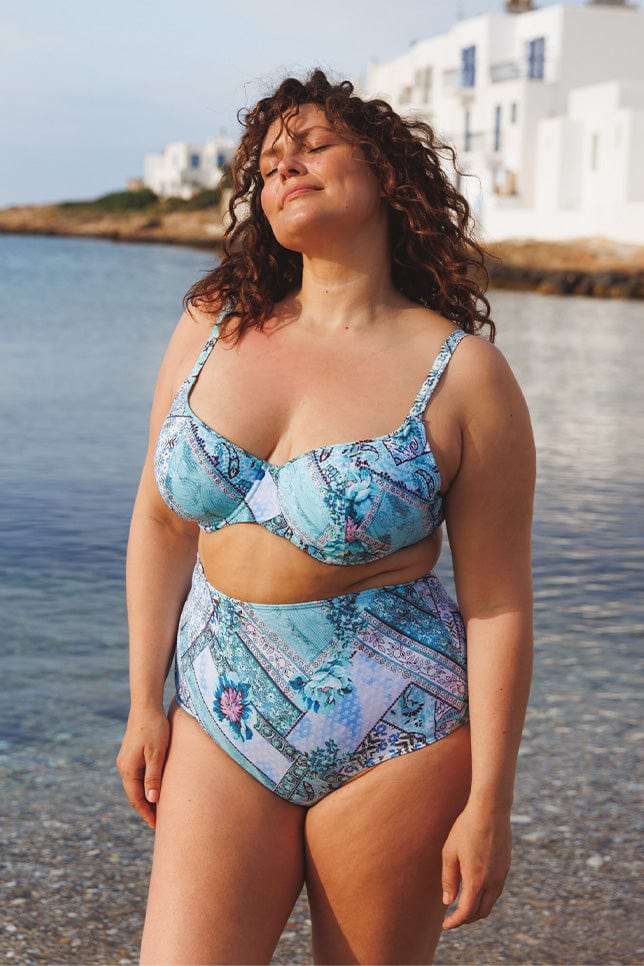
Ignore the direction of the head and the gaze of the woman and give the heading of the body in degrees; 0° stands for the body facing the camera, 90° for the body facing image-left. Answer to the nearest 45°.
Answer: approximately 45°
